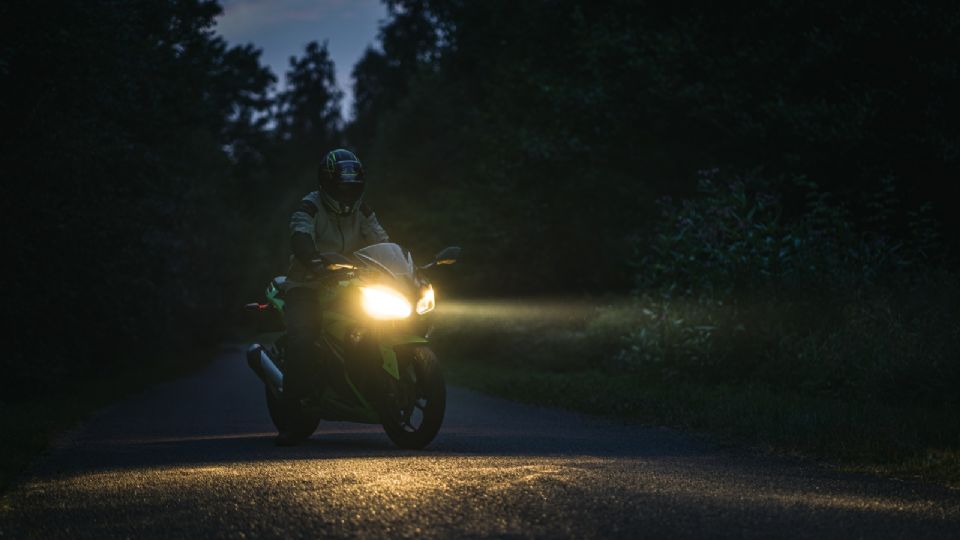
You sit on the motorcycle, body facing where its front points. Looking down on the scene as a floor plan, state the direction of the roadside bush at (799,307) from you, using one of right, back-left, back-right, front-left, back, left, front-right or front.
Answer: left

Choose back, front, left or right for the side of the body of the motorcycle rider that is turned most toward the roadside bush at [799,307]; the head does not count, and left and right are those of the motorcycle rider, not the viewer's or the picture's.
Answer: left

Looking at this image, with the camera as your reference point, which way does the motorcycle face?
facing the viewer and to the right of the viewer
